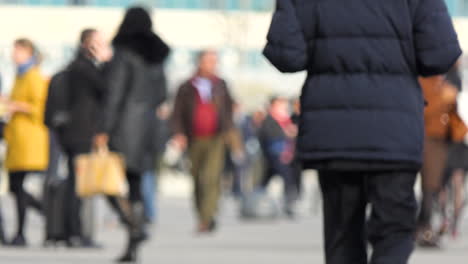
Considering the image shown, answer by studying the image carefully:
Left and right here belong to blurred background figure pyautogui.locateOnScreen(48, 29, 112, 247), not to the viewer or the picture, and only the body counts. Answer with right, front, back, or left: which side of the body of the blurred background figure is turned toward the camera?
right

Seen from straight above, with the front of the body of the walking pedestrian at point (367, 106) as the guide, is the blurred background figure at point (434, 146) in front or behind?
in front

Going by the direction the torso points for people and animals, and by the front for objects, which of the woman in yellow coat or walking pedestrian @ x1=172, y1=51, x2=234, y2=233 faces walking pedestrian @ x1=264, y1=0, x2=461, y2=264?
walking pedestrian @ x1=172, y1=51, x2=234, y2=233

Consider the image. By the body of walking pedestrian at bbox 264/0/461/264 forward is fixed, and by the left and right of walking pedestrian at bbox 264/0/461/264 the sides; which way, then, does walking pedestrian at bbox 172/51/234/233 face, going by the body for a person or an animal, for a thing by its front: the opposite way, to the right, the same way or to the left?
the opposite way

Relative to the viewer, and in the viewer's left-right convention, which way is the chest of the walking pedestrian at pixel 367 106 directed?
facing away from the viewer

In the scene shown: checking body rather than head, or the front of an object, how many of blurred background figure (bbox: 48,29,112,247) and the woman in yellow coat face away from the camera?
0
